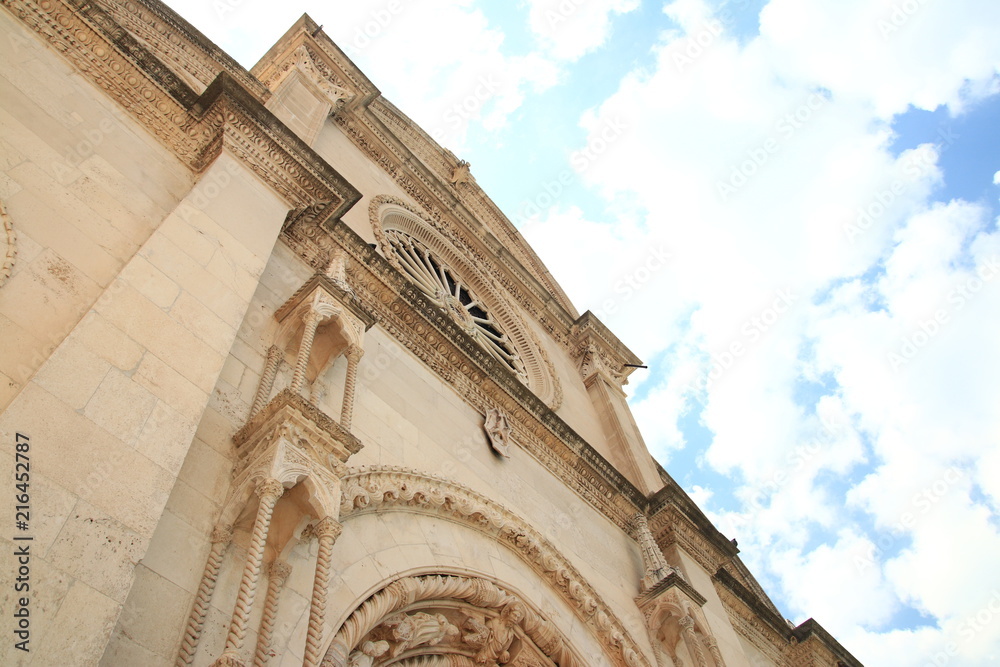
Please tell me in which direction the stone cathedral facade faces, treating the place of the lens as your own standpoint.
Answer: facing the viewer and to the right of the viewer
